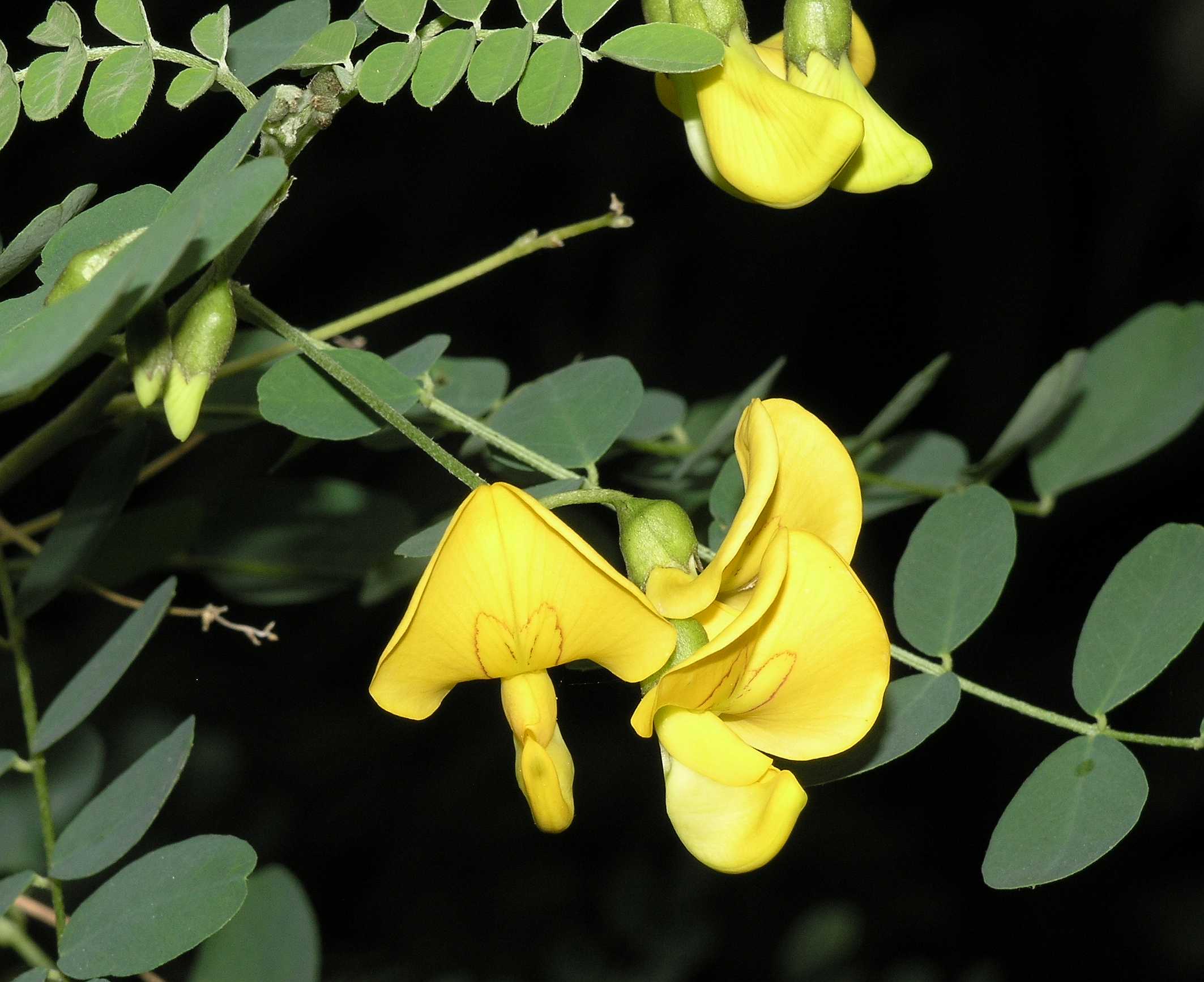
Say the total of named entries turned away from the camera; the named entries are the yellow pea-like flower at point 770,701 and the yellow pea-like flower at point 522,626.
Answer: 0

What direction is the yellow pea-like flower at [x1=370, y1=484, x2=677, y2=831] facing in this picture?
toward the camera

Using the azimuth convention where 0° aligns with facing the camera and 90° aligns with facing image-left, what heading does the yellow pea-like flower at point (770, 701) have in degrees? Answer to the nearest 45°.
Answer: approximately 315°
